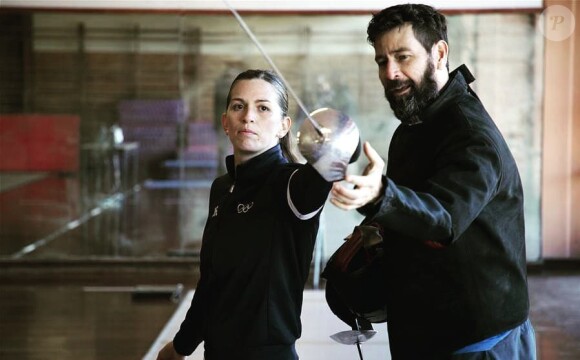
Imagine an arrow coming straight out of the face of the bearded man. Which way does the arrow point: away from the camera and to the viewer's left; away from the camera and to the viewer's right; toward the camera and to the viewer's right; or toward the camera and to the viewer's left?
toward the camera and to the viewer's left

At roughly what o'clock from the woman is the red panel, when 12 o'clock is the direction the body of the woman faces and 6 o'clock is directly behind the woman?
The red panel is roughly at 4 o'clock from the woman.

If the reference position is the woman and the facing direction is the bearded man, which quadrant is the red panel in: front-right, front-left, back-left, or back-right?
back-left

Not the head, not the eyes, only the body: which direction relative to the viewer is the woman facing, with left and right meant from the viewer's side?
facing the viewer and to the left of the viewer
